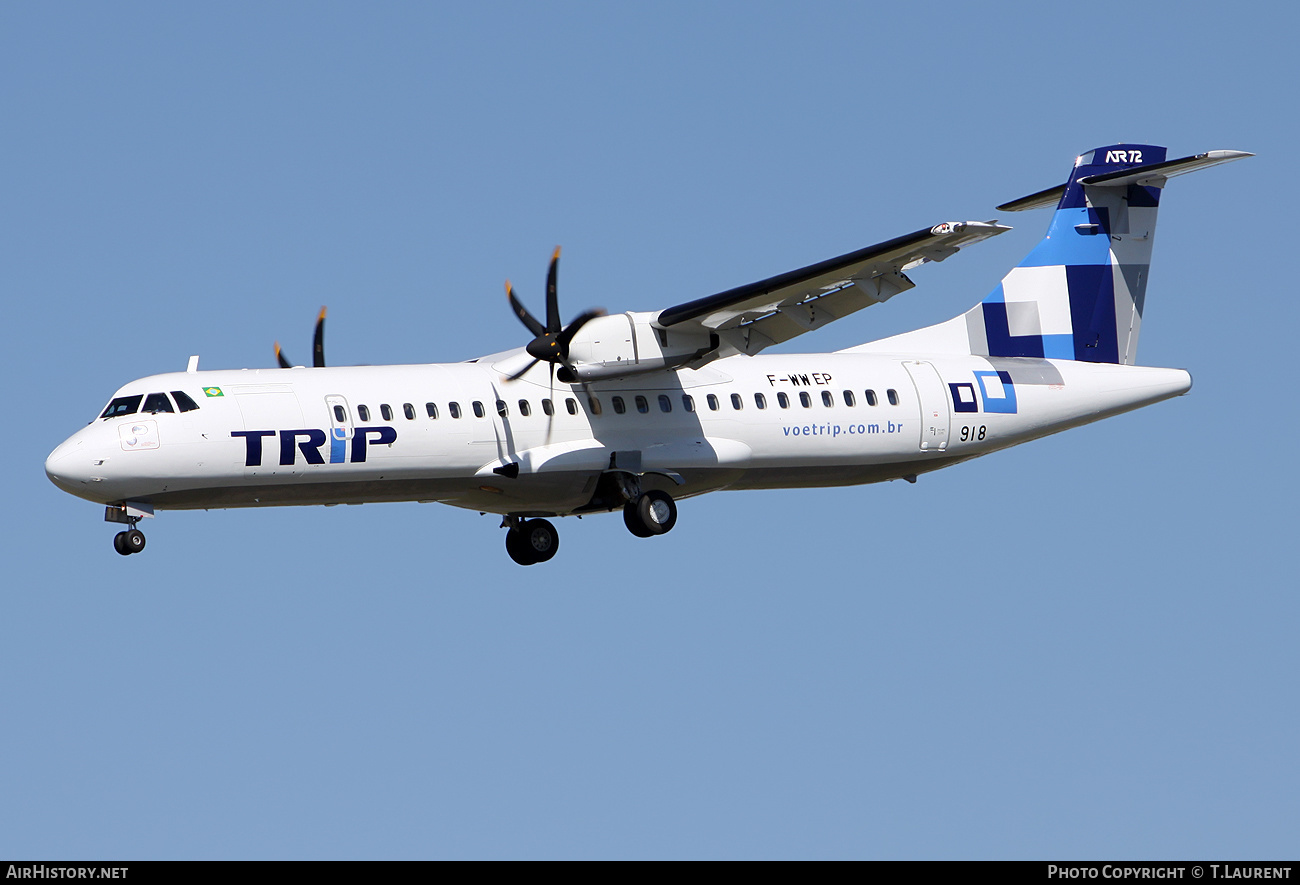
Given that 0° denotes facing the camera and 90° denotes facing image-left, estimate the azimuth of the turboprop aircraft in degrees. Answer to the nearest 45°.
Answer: approximately 45°
